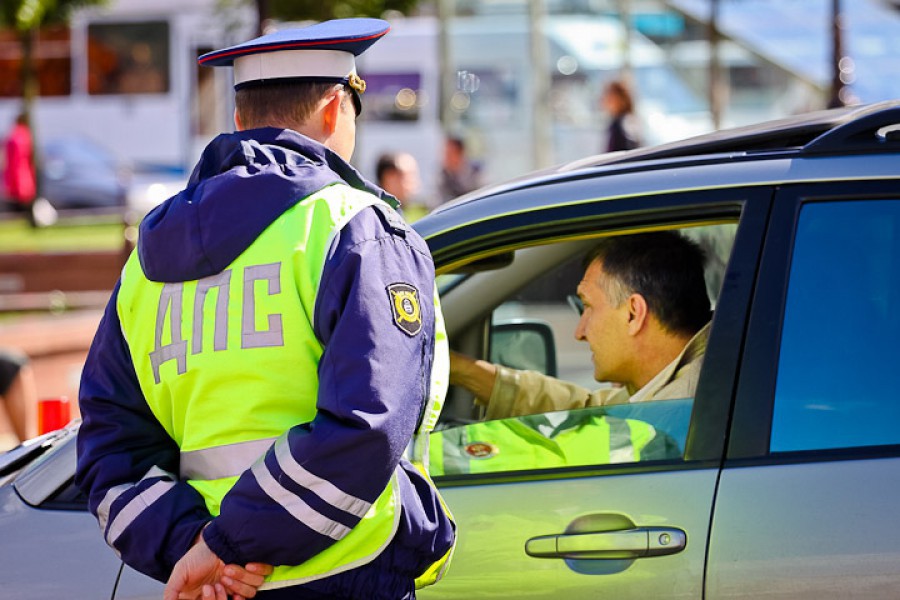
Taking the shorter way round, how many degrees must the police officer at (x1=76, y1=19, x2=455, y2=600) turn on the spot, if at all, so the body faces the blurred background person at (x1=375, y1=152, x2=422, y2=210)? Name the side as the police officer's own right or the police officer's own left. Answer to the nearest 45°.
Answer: approximately 45° to the police officer's own left

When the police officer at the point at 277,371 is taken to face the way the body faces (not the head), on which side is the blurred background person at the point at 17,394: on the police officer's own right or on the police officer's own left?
on the police officer's own left

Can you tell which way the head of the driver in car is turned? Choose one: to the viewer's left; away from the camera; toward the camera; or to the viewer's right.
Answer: to the viewer's left

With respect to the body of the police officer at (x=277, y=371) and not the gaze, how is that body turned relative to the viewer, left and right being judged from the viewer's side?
facing away from the viewer and to the right of the viewer

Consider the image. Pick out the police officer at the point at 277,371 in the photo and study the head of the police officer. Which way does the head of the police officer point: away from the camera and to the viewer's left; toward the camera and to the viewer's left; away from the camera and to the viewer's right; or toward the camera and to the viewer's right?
away from the camera and to the viewer's right

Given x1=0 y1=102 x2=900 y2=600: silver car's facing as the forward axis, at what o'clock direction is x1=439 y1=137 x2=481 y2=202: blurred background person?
The blurred background person is roughly at 3 o'clock from the silver car.

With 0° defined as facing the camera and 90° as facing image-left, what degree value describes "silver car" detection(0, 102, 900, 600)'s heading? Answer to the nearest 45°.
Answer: approximately 90°

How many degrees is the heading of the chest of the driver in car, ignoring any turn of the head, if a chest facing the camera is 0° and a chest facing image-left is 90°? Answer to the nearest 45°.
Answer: approximately 90°

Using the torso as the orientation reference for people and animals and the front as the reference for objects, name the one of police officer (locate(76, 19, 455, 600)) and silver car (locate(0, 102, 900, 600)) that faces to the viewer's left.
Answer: the silver car

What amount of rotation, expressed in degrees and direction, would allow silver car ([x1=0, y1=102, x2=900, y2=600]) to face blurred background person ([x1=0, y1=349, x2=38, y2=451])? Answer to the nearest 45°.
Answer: approximately 45° to its right
